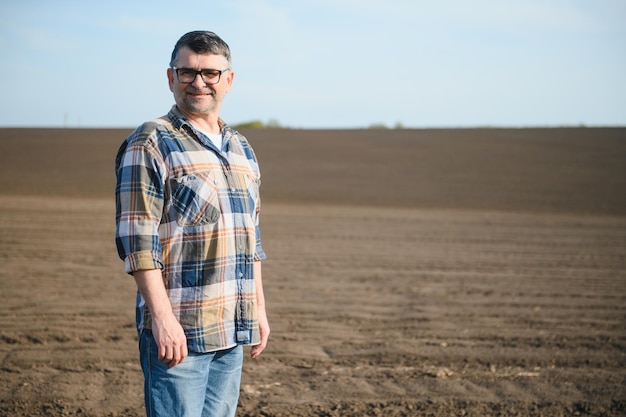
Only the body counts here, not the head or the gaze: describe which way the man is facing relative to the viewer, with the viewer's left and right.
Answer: facing the viewer and to the right of the viewer
